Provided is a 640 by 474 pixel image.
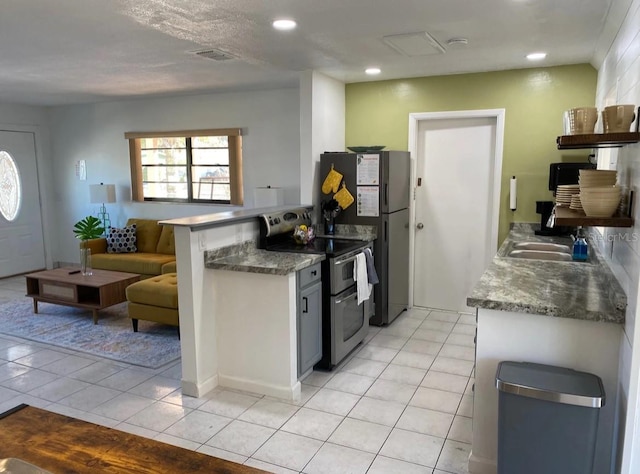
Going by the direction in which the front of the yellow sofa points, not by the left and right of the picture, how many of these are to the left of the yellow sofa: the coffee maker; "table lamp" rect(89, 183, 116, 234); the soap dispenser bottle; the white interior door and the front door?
3

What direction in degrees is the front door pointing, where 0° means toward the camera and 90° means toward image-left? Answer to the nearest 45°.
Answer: approximately 315°

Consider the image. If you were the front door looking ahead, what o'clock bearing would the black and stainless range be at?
The black and stainless range is roughly at 1 o'clock from the front door.

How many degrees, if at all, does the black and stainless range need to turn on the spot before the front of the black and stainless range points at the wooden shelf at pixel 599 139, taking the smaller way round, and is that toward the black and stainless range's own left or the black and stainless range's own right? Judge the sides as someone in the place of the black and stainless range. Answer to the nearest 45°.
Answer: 0° — it already faces it

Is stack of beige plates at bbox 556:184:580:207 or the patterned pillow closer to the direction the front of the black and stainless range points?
the stack of beige plates

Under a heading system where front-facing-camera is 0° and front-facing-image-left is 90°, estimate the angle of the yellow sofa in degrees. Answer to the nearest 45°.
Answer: approximately 45°

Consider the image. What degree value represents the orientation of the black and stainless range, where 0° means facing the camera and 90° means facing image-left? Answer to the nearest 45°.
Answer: approximately 315°

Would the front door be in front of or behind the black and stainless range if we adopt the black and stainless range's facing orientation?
behind

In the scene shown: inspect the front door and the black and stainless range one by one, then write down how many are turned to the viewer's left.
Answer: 0

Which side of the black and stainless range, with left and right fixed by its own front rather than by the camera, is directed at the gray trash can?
front

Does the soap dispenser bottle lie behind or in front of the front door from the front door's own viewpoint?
in front

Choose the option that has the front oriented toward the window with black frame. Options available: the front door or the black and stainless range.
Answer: the front door

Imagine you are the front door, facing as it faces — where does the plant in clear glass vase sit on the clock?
The plant in clear glass vase is roughly at 1 o'clock from the front door.

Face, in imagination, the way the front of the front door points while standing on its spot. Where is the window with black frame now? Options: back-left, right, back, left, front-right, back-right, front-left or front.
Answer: front

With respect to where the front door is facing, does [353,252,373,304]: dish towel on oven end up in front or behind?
in front

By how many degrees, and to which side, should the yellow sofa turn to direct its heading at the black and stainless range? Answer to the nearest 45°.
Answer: approximately 90° to its left

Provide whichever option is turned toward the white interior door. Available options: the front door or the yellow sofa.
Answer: the front door
